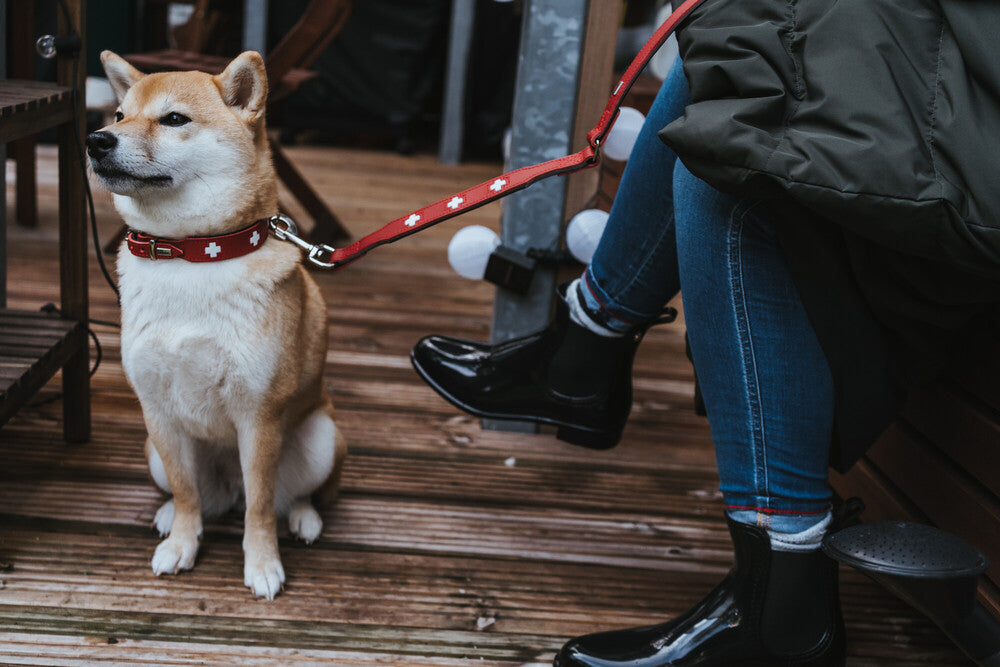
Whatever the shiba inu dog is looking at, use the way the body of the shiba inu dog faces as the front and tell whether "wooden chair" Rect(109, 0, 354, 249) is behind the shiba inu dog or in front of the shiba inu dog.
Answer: behind

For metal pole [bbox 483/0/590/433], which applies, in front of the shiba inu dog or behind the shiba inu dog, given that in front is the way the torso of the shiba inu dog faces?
behind

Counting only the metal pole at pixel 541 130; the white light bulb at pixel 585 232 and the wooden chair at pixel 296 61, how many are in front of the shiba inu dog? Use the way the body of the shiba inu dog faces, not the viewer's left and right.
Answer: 0

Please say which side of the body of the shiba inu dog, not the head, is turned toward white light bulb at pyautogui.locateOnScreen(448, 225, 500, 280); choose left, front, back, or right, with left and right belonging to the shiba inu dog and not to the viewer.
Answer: back

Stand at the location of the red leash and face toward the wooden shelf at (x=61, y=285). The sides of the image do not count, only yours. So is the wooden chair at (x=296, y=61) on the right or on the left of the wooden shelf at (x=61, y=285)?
right

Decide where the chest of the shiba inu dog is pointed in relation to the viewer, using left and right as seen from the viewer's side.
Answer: facing the viewer and to the left of the viewer

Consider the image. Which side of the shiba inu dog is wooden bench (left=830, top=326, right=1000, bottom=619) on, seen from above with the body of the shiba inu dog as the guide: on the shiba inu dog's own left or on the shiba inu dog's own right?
on the shiba inu dog's own left

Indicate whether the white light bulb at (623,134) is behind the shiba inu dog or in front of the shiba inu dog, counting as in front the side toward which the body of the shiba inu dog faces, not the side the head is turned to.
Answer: behind

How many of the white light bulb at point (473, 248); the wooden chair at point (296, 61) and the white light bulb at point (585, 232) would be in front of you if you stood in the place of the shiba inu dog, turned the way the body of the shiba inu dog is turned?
0
